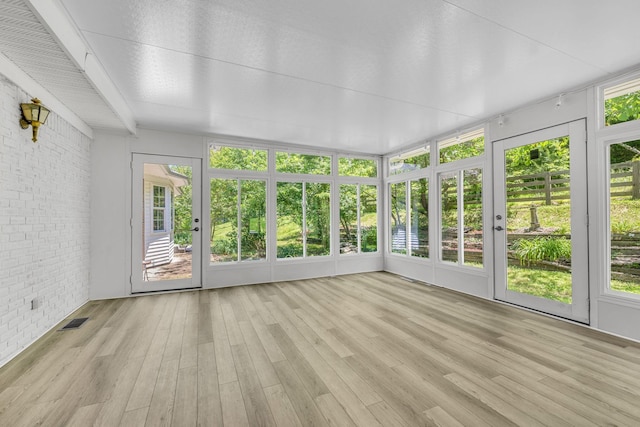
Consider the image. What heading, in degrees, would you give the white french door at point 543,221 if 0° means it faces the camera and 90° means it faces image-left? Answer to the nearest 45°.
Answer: approximately 45°

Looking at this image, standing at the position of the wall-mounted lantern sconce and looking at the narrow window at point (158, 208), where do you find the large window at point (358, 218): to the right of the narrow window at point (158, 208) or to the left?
right

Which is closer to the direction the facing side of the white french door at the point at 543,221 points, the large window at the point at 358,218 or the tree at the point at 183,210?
the tree

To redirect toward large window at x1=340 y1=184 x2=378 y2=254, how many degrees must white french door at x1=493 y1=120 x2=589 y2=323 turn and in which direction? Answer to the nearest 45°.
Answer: approximately 45° to its right

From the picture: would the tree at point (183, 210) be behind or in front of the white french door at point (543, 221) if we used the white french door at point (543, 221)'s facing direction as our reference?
in front

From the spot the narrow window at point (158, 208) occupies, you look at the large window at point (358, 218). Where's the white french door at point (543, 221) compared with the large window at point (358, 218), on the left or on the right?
right
